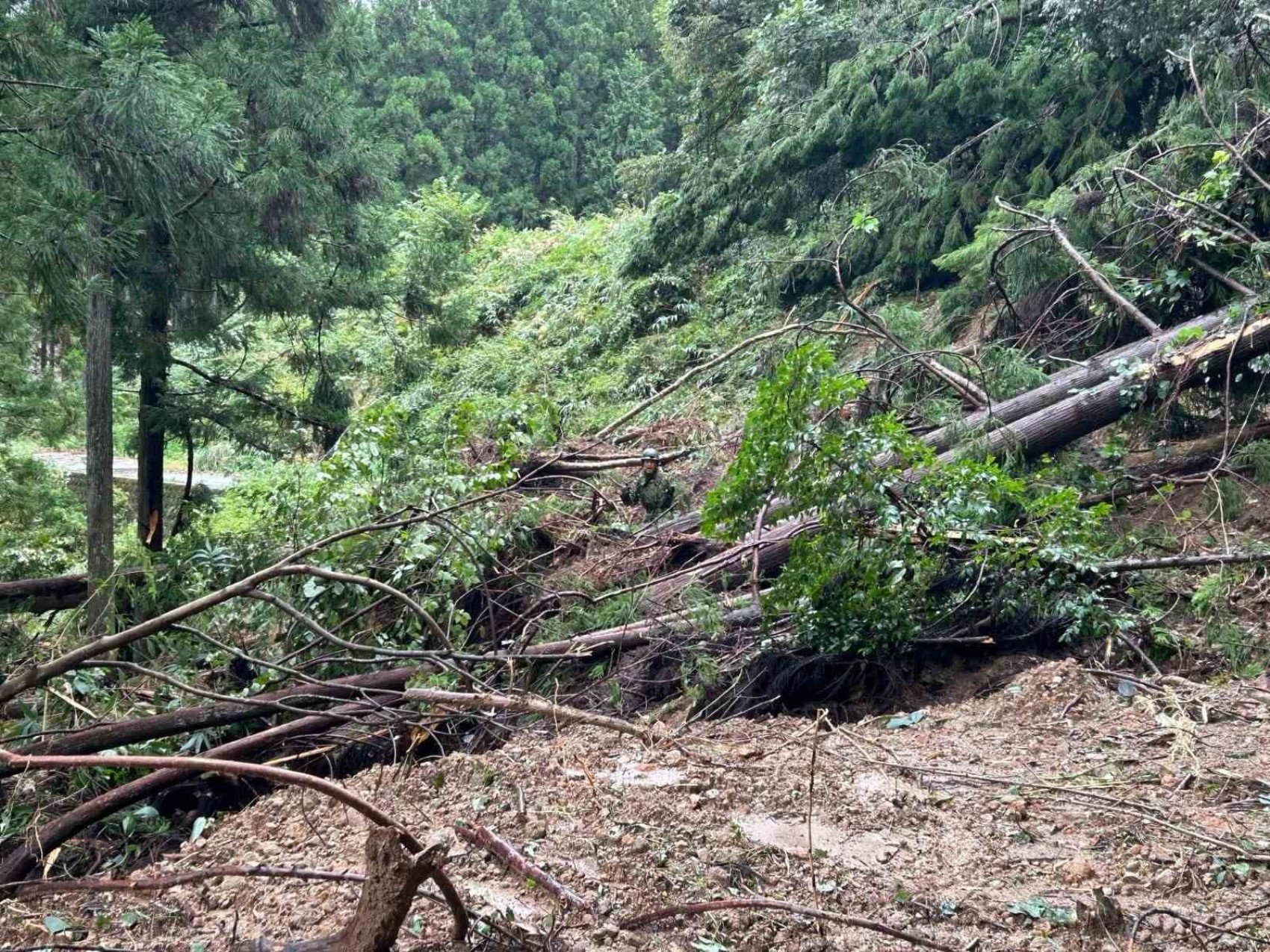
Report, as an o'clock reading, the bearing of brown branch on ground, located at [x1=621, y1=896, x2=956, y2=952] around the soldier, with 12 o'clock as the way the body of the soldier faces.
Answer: The brown branch on ground is roughly at 12 o'clock from the soldier.

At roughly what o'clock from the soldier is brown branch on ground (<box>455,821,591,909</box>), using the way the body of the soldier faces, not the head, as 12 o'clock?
The brown branch on ground is roughly at 12 o'clock from the soldier.

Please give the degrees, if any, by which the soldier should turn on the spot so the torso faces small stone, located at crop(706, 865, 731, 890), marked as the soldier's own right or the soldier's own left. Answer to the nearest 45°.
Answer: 0° — they already face it

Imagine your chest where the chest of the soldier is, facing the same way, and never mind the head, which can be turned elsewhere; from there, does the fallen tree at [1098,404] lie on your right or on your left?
on your left

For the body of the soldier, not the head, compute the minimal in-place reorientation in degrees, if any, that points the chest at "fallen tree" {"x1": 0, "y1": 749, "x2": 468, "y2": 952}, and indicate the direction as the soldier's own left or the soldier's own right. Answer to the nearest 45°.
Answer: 0° — they already face it

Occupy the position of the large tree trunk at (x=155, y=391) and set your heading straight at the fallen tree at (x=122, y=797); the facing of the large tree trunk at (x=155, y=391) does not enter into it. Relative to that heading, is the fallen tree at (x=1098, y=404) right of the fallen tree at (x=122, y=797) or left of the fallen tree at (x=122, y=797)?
left

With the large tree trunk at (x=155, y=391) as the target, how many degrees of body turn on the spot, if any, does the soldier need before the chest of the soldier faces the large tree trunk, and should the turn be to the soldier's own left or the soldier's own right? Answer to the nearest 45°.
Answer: approximately 135° to the soldier's own right

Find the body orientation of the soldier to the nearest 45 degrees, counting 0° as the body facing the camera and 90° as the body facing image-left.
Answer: approximately 0°
